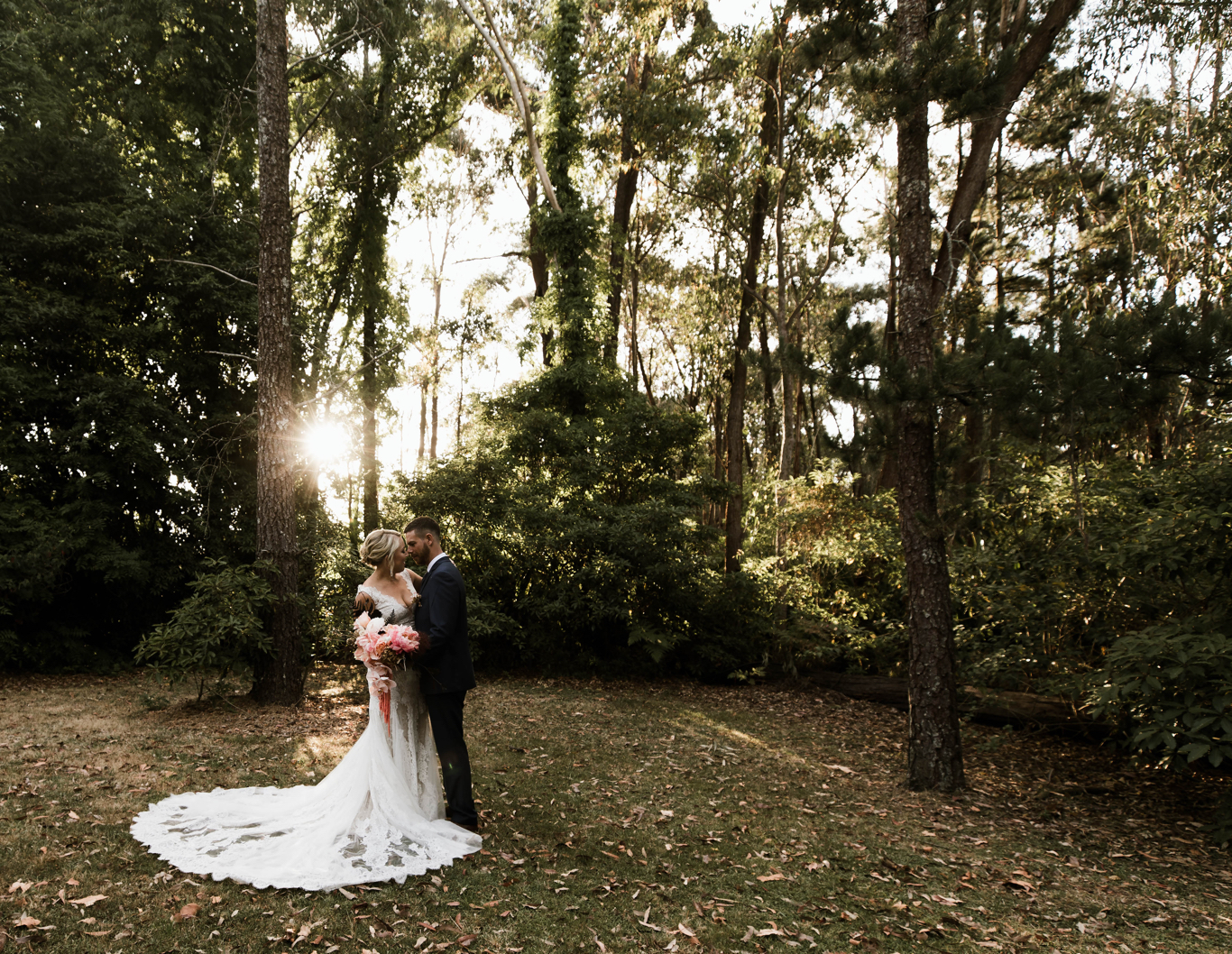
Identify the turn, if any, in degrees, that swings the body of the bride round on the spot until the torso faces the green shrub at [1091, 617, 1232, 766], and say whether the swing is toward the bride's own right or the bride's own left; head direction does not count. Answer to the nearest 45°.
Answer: approximately 45° to the bride's own left

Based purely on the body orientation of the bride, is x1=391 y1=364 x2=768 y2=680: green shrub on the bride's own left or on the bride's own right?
on the bride's own left

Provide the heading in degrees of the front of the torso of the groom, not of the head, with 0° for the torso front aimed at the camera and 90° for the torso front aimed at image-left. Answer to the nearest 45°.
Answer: approximately 90°

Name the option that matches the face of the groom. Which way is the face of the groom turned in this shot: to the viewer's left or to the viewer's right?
to the viewer's left

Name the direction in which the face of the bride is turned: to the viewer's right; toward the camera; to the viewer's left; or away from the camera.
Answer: to the viewer's right

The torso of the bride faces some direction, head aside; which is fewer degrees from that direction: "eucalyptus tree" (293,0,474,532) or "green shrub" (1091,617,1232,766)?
the green shrub

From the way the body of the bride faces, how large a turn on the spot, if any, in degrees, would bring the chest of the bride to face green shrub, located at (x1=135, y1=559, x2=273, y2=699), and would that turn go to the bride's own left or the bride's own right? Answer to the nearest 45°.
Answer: approximately 135° to the bride's own left

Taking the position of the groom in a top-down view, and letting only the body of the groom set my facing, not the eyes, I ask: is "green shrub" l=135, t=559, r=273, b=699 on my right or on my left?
on my right

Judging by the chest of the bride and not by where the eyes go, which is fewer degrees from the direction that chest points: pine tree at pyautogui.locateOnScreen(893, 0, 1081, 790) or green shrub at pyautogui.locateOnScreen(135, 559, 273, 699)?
the pine tree

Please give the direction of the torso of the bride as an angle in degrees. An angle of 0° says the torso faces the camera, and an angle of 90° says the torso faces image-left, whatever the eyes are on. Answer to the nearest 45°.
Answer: approximately 315°

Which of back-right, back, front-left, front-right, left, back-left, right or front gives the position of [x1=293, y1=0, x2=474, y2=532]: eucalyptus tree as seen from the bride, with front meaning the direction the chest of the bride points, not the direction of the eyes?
back-left
